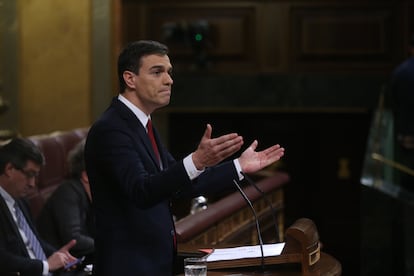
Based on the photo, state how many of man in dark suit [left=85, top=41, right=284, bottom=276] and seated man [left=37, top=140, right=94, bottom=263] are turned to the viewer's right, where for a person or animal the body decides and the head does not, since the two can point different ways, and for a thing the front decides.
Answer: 2

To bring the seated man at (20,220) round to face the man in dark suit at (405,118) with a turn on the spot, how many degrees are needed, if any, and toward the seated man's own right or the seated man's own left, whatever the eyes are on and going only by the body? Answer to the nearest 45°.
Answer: approximately 90° to the seated man's own left

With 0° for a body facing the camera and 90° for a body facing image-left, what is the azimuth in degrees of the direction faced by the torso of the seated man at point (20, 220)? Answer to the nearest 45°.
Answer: approximately 315°

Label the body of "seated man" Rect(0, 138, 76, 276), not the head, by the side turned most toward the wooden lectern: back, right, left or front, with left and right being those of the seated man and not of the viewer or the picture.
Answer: front

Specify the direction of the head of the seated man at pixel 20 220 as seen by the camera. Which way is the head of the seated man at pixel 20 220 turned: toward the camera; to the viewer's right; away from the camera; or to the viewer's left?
to the viewer's right

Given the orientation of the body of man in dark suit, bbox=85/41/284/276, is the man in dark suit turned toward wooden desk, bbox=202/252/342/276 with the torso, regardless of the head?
yes

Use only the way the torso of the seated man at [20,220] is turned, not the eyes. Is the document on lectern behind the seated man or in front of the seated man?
in front

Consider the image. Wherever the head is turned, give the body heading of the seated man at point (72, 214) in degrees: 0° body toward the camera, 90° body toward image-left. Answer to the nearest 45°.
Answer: approximately 270°

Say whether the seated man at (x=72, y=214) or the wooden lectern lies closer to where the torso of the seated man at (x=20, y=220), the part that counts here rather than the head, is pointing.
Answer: the wooden lectern

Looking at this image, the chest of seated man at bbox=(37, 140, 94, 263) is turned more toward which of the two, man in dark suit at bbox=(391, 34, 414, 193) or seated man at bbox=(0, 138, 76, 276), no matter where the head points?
the man in dark suit

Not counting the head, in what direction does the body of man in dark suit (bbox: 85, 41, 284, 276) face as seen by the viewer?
to the viewer's right

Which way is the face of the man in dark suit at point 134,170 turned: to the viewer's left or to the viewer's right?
to the viewer's right
